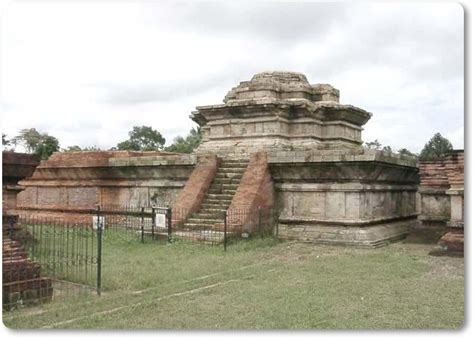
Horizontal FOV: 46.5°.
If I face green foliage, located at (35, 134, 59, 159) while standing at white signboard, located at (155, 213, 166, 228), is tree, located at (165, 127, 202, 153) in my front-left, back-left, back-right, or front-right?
front-right

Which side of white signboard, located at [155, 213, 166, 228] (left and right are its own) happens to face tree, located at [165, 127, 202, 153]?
back

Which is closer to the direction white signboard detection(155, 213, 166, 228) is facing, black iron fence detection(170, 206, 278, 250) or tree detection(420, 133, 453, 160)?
the black iron fence

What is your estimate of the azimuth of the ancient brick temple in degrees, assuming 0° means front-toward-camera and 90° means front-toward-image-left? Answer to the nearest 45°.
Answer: approximately 45°

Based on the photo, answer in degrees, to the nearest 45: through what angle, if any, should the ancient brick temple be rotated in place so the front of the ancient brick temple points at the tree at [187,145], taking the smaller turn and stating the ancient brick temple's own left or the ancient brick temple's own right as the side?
approximately 135° to the ancient brick temple's own right

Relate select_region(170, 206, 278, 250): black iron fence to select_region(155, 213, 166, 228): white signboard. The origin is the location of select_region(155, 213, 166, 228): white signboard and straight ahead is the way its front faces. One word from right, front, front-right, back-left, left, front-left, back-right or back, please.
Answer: left

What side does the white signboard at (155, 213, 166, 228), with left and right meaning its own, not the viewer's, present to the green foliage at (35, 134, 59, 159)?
back

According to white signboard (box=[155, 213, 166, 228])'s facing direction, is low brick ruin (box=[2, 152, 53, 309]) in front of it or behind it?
in front

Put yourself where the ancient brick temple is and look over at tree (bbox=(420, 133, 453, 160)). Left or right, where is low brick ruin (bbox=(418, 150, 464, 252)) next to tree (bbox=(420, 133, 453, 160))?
right

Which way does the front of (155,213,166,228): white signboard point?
toward the camera

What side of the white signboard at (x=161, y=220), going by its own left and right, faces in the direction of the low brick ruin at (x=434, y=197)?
left

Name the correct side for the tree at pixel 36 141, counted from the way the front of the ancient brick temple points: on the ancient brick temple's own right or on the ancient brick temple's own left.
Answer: on the ancient brick temple's own right

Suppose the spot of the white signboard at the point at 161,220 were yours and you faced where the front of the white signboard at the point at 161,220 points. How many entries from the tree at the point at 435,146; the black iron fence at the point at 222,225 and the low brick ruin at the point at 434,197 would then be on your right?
0

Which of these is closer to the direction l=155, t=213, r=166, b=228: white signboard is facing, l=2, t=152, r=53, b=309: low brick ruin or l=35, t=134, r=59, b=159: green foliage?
the low brick ruin

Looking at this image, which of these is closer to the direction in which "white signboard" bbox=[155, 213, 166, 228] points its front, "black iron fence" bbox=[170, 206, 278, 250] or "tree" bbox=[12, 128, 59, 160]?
the black iron fence

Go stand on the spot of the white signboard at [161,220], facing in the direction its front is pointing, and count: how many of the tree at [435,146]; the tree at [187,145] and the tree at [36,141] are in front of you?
0

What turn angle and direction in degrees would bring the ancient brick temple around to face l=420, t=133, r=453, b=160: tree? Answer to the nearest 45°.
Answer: approximately 180°
